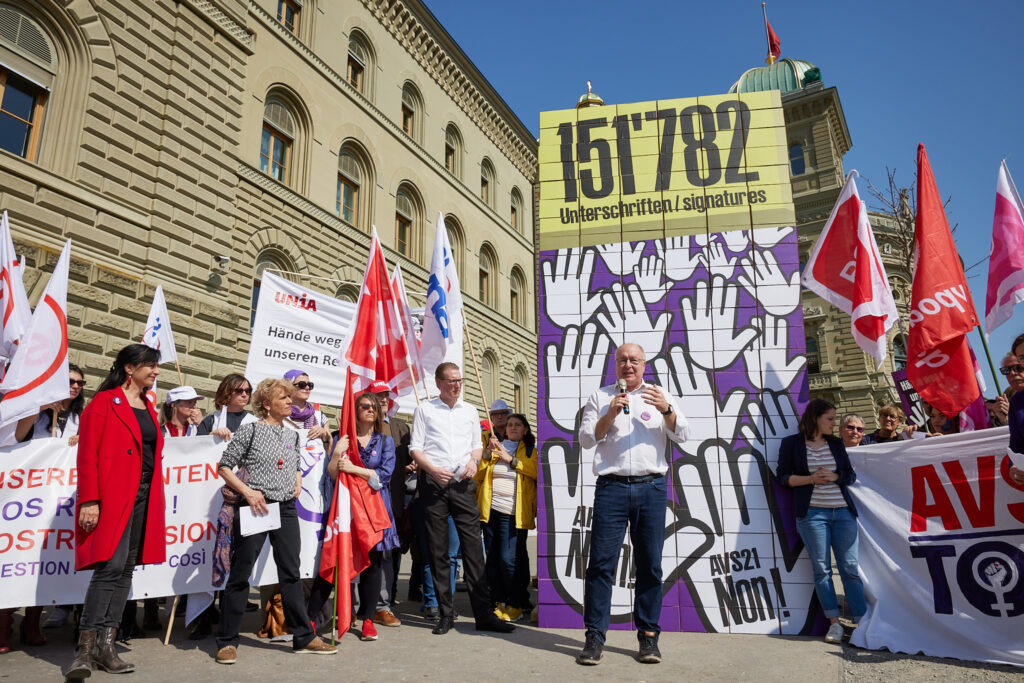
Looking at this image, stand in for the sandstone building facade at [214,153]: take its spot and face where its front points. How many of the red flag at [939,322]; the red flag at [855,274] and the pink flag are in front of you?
3

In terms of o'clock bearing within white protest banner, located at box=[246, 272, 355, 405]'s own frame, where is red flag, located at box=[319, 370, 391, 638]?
The red flag is roughly at 12 o'clock from the white protest banner.

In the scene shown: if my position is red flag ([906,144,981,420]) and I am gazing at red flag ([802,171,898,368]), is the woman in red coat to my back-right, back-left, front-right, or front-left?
front-left

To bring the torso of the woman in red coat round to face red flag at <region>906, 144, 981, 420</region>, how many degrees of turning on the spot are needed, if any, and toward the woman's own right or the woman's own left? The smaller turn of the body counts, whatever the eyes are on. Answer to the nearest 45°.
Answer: approximately 45° to the woman's own left

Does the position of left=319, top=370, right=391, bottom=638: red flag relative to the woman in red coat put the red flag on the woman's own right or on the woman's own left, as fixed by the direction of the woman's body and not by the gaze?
on the woman's own left

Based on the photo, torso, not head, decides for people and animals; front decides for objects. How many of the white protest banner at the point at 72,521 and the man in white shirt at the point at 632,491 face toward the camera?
2

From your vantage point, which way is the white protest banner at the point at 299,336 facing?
toward the camera

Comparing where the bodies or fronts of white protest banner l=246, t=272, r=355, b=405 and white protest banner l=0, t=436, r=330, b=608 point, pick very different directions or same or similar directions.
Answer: same or similar directions

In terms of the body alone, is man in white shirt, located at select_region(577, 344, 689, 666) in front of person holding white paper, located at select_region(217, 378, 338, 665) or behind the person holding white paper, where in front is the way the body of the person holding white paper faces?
in front

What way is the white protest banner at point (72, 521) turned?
toward the camera

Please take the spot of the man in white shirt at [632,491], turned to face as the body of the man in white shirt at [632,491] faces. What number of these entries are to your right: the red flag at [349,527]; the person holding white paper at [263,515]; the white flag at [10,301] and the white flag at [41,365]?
4

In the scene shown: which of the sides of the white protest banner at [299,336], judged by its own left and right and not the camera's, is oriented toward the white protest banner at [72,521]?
front

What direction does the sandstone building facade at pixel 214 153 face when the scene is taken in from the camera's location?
facing the viewer and to the right of the viewer

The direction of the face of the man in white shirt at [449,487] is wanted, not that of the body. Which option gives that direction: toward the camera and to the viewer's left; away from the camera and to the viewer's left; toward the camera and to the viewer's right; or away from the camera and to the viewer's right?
toward the camera and to the viewer's right

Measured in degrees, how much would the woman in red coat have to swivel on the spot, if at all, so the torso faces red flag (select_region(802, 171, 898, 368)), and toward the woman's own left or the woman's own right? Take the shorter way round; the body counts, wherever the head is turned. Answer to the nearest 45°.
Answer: approximately 45° to the woman's own left

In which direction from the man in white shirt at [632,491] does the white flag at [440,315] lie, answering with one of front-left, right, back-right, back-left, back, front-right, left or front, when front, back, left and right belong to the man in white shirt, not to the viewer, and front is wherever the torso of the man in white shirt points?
back-right
